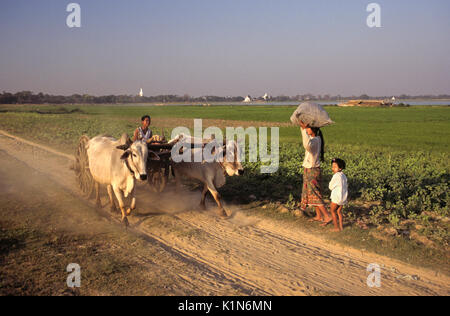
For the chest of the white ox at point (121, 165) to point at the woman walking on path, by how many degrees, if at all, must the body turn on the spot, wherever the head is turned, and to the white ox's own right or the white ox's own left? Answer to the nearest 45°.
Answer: approximately 45° to the white ox's own left

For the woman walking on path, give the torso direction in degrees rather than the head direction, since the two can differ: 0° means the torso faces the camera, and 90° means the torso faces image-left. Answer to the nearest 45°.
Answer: approximately 90°

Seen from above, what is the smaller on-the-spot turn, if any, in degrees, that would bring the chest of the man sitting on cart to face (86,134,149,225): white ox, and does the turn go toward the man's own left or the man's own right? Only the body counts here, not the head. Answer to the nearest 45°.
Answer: approximately 45° to the man's own right

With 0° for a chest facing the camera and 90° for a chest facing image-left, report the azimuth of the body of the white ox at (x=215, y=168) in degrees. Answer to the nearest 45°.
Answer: approximately 315°

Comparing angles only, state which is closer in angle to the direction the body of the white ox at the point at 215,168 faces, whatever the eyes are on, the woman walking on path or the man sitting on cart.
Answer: the woman walking on path
